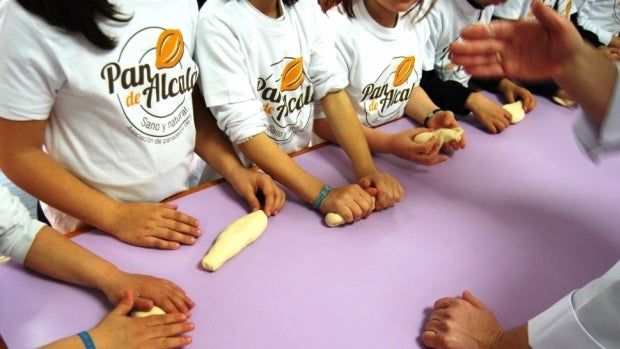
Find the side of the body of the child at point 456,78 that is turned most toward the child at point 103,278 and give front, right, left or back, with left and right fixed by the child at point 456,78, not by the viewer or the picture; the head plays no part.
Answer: right

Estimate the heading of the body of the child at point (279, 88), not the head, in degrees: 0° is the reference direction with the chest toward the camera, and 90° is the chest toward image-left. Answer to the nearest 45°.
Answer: approximately 315°

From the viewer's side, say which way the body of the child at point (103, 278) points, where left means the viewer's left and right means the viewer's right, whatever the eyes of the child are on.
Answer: facing to the right of the viewer

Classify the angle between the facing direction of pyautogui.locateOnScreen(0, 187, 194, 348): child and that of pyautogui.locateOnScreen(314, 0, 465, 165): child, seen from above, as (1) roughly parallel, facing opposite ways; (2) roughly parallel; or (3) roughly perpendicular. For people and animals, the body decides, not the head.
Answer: roughly perpendicular

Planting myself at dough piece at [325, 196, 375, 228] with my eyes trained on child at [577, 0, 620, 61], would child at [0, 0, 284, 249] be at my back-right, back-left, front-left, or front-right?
back-left
